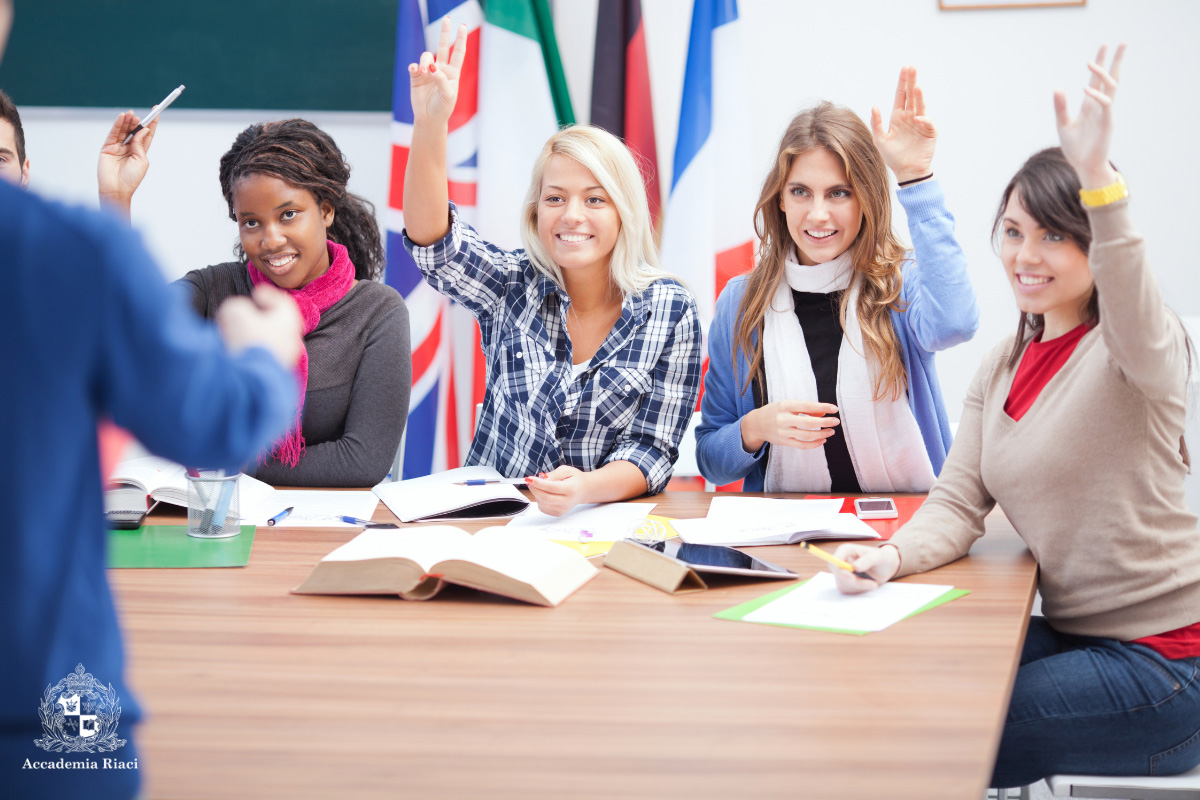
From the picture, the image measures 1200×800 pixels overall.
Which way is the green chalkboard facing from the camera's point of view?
toward the camera

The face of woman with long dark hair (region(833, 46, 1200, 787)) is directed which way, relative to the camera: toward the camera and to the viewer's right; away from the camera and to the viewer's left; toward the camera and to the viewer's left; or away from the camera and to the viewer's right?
toward the camera and to the viewer's left

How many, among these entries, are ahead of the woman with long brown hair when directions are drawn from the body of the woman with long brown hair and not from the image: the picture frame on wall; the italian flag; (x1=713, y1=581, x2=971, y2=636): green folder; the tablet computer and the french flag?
2

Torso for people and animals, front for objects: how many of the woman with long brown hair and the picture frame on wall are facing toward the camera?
2

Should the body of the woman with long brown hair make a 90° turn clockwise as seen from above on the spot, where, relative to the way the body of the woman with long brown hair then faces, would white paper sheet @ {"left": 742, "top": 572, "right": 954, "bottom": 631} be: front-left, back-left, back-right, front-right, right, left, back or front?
left

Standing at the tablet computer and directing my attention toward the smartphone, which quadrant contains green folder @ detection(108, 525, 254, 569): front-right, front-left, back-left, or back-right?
back-left

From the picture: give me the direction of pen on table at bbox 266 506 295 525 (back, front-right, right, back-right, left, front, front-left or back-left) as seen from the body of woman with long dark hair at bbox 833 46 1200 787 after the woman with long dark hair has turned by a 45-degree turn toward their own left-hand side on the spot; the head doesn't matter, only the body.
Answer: right

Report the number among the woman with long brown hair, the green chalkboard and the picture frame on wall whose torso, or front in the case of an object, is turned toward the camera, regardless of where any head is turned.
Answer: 3

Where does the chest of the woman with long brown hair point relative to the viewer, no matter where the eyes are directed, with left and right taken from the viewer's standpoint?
facing the viewer

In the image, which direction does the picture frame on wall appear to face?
toward the camera

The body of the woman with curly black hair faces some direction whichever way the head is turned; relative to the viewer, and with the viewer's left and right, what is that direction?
facing the viewer and to the left of the viewer

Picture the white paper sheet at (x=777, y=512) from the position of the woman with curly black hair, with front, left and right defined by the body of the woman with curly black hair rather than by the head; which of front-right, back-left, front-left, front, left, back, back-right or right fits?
left

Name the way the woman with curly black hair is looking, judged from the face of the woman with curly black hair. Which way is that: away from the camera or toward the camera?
toward the camera

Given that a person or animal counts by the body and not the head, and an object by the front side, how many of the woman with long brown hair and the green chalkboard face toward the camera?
2
